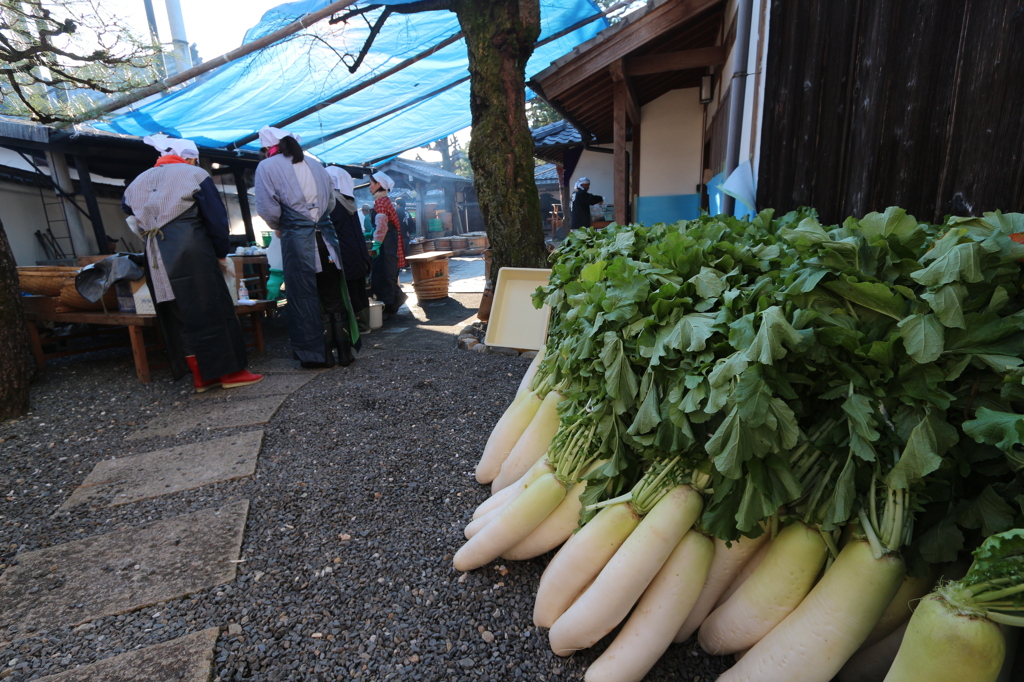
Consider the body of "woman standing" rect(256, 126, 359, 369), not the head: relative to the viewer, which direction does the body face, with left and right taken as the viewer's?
facing away from the viewer and to the left of the viewer
